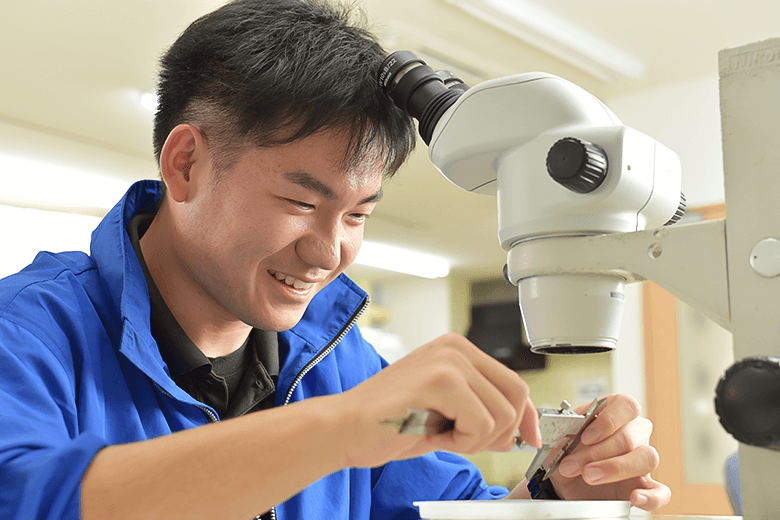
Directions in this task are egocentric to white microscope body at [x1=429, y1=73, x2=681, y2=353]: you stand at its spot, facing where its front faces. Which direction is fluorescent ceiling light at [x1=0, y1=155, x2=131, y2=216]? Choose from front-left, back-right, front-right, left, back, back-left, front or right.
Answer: front-right

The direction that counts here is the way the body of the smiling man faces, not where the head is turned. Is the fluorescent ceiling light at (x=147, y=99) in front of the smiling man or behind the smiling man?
behind

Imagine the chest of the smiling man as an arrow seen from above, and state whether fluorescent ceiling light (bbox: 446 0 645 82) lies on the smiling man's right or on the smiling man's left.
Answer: on the smiling man's left

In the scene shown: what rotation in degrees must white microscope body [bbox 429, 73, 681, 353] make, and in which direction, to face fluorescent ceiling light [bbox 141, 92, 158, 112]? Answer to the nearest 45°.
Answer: approximately 45° to its right

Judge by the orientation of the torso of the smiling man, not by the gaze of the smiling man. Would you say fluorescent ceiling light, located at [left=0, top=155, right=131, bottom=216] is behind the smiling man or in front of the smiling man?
behind

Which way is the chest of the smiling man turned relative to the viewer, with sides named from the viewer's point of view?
facing the viewer and to the right of the viewer

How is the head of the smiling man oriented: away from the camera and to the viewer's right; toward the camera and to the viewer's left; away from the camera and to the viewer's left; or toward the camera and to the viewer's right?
toward the camera and to the viewer's right

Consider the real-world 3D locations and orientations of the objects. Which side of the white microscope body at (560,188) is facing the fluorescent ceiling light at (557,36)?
right

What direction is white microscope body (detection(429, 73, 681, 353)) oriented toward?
to the viewer's left
